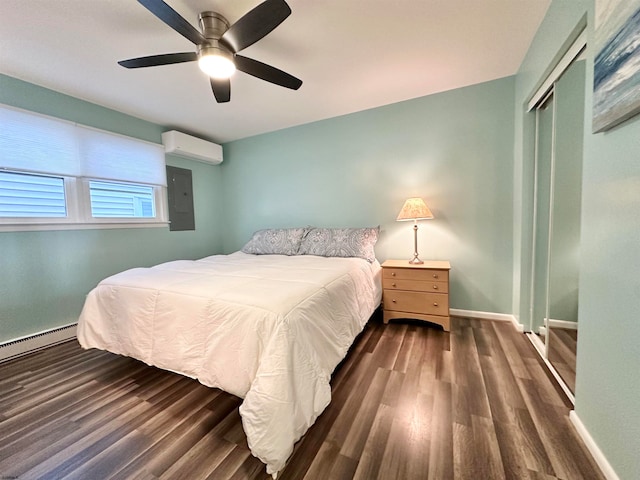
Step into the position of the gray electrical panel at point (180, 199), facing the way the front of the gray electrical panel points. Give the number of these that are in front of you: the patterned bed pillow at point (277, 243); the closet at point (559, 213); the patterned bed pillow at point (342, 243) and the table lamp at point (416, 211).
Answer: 4

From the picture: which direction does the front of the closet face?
to the viewer's left

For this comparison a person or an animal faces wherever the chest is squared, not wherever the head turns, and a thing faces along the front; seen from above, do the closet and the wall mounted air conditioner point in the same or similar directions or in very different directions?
very different directions

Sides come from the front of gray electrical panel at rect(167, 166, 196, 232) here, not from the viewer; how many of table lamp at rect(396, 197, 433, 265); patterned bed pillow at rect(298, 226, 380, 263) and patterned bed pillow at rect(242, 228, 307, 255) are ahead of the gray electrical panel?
3

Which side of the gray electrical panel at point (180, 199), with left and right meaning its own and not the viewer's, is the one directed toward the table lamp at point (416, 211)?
front

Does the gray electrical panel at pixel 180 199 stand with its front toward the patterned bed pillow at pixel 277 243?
yes

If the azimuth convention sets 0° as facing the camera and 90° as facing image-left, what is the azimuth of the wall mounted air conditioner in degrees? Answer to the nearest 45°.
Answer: approximately 315°

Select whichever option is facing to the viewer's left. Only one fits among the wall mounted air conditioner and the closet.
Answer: the closet

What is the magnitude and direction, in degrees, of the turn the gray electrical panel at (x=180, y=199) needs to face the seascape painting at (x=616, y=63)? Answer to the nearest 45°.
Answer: approximately 45° to its right

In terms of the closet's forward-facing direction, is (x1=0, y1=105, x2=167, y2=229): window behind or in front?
in front

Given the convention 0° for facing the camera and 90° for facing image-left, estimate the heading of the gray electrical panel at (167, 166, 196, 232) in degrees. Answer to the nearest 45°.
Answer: approximately 315°

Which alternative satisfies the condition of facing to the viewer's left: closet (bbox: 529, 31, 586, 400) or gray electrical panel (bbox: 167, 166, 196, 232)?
the closet
